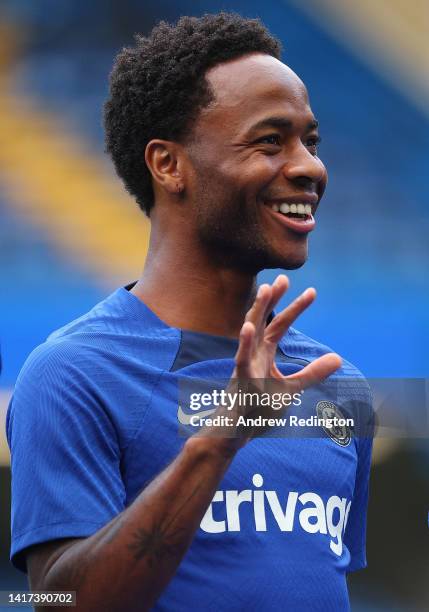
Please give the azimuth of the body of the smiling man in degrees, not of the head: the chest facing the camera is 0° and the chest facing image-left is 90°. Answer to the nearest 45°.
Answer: approximately 315°
